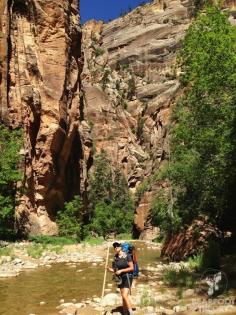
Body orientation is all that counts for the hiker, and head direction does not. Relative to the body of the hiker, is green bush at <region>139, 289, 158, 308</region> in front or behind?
behind

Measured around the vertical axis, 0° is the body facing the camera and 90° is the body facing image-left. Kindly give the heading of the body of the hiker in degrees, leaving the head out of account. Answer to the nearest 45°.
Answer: approximately 45°

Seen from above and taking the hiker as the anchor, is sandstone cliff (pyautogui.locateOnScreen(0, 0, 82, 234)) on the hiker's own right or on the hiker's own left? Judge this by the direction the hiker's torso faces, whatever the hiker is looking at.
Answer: on the hiker's own right

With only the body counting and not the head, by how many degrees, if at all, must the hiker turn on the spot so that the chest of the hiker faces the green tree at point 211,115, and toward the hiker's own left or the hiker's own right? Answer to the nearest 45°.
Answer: approximately 180°

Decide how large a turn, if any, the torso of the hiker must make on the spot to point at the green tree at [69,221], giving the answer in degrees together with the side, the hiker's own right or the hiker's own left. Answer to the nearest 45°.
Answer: approximately 135° to the hiker's own right

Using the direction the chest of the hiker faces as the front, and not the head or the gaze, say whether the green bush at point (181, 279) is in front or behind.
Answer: behind
